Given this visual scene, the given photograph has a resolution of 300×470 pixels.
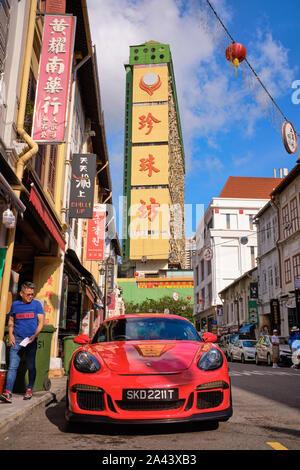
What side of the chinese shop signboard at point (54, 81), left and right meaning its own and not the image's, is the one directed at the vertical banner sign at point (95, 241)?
back

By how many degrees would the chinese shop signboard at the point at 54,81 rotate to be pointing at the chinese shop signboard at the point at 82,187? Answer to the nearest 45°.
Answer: approximately 180°

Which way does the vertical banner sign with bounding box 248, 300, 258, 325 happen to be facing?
toward the camera

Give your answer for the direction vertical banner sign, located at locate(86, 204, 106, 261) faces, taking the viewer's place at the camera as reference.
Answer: facing the viewer

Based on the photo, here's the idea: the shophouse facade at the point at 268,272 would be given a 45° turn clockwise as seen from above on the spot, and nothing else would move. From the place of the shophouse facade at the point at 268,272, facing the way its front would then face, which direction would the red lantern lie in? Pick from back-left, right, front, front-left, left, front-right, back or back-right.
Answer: back-left

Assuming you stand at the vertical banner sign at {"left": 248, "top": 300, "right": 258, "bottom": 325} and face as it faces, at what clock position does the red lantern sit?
The red lantern is roughly at 12 o'clock from the vertical banner sign.

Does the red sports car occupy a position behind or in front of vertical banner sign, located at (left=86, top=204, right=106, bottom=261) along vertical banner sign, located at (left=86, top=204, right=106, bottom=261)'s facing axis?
in front

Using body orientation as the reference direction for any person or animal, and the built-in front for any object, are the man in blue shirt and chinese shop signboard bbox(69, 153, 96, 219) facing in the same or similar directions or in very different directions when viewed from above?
same or similar directions

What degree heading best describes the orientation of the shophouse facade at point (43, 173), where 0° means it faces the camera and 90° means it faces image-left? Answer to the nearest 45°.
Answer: approximately 270°

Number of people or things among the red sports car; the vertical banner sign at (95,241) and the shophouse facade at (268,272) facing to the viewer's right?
0

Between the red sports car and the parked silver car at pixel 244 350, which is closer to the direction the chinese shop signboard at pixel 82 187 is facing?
the red sports car

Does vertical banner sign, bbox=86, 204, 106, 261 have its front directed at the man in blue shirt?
yes

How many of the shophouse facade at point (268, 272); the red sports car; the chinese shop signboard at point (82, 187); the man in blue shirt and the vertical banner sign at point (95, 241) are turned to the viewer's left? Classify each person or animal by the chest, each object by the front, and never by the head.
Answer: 1
